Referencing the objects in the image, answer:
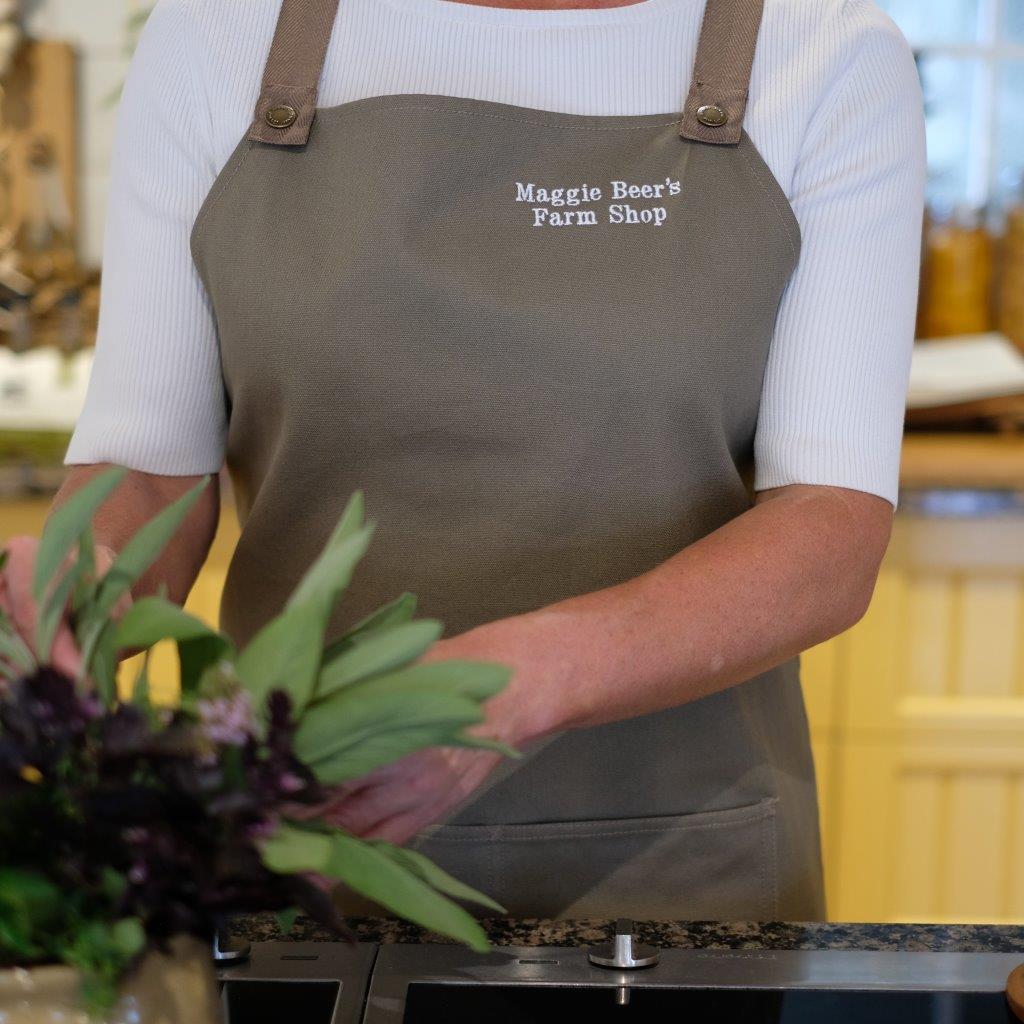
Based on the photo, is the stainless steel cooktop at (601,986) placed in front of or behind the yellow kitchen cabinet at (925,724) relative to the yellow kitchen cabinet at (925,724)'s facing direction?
in front

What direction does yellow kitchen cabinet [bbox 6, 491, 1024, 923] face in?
toward the camera

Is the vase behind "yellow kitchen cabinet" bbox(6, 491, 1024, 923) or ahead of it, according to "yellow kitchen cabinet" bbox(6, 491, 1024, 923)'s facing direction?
ahead
